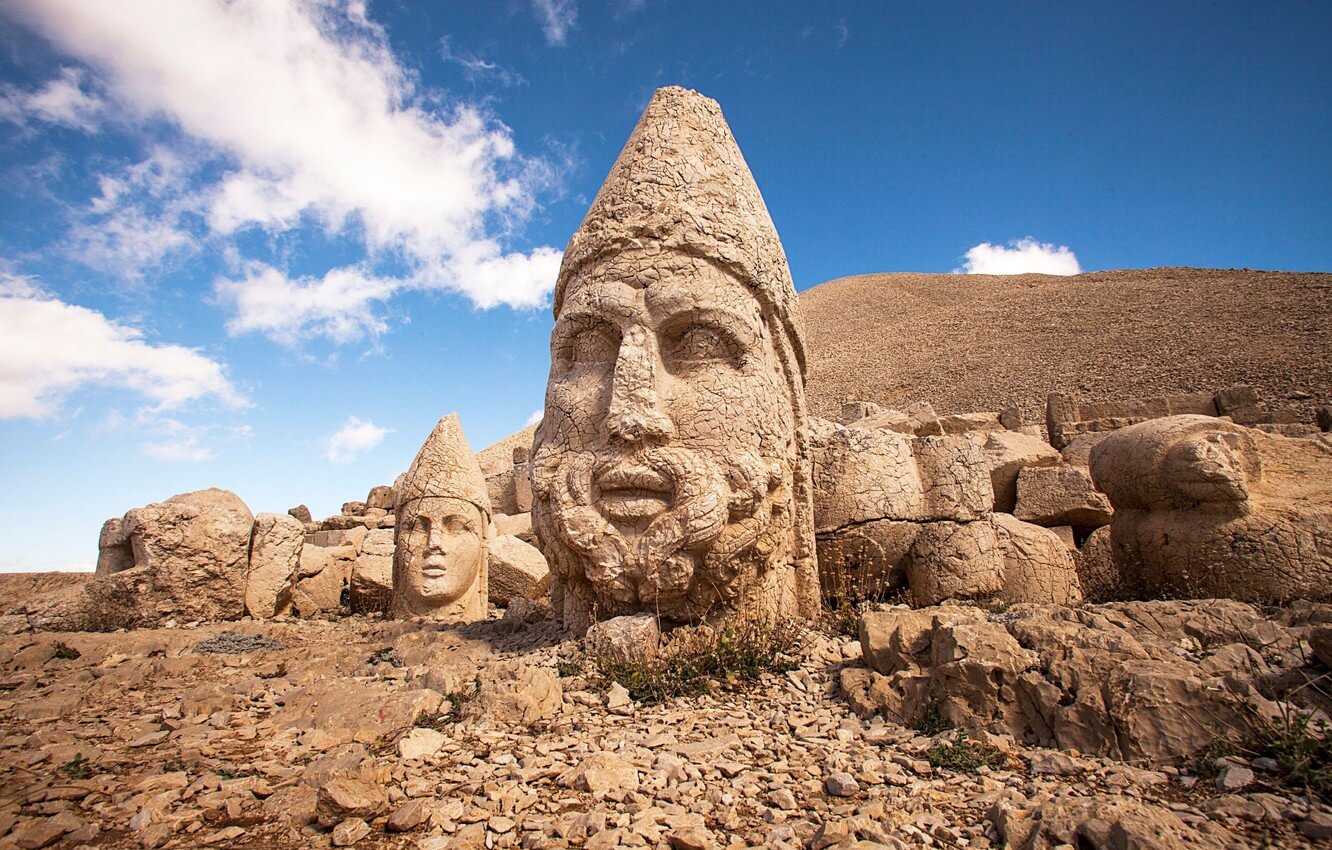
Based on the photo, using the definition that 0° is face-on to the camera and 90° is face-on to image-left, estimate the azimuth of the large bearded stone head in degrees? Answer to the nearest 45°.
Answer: approximately 45°

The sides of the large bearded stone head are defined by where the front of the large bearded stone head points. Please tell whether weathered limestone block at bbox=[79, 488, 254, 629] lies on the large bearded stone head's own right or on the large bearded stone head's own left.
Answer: on the large bearded stone head's own right

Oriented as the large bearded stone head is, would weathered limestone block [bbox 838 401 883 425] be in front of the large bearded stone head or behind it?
behind

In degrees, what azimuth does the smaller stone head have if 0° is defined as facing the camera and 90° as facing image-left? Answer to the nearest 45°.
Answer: approximately 0°

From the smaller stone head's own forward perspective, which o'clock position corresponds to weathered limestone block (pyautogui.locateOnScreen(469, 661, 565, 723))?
The weathered limestone block is roughly at 12 o'clock from the smaller stone head.

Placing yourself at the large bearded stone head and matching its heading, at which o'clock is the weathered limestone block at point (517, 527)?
The weathered limestone block is roughly at 4 o'clock from the large bearded stone head.

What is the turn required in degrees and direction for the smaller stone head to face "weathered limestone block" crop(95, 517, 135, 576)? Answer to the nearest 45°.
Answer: approximately 90° to its right

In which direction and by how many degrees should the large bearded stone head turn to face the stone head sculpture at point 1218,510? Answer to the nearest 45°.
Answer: approximately 135° to its left

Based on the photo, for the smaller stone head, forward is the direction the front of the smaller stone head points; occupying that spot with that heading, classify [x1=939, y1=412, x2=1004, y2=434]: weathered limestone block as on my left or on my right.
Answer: on my left

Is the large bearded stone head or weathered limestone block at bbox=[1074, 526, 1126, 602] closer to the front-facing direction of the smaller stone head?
the large bearded stone head

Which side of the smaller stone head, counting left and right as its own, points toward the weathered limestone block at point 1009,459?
left

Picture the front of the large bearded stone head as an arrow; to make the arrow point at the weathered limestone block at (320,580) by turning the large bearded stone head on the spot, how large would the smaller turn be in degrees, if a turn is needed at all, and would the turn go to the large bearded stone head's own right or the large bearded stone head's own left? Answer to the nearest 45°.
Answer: approximately 90° to the large bearded stone head's own right

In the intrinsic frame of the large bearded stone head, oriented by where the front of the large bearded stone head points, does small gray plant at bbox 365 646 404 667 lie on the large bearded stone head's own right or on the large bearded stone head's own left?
on the large bearded stone head's own right

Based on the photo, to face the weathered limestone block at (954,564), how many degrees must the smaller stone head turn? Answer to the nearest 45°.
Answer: approximately 45° to its left

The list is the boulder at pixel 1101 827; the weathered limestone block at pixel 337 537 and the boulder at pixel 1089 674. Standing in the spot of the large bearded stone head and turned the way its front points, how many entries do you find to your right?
1
